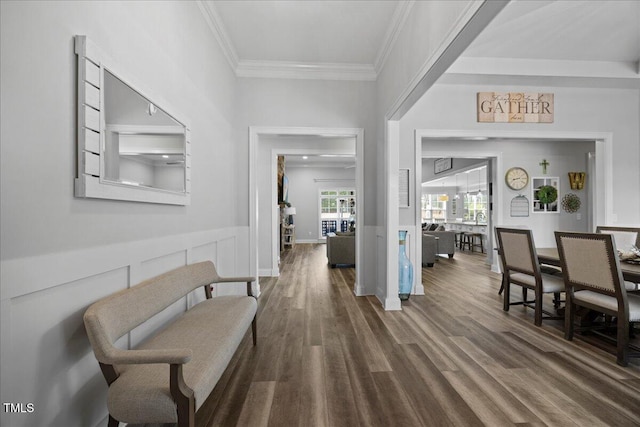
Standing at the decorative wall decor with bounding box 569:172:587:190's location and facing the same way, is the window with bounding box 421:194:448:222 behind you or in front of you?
behind

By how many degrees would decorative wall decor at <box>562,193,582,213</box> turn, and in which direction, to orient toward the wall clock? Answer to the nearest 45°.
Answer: approximately 45° to its right

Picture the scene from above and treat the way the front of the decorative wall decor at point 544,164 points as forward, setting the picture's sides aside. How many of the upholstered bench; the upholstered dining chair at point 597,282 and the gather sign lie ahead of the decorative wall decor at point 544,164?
3

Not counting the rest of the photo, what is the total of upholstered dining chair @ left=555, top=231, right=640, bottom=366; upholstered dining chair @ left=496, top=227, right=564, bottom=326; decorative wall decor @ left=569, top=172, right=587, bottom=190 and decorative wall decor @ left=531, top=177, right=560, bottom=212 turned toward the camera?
2

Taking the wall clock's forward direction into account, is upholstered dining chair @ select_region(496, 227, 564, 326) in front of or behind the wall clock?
in front

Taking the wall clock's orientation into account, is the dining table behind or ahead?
ahead

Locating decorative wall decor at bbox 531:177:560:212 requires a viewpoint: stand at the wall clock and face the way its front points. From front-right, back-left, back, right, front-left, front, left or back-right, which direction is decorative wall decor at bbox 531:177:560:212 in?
back-left

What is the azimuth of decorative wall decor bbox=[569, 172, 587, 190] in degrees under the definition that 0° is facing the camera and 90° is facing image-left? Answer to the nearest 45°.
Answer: approximately 0°

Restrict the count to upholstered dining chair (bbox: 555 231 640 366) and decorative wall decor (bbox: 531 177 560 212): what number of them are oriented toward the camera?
1

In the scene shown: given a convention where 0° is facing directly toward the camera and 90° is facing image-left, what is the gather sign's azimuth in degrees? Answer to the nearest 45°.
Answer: approximately 0°

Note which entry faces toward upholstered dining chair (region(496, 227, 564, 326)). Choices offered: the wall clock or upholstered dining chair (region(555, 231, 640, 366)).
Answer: the wall clock
